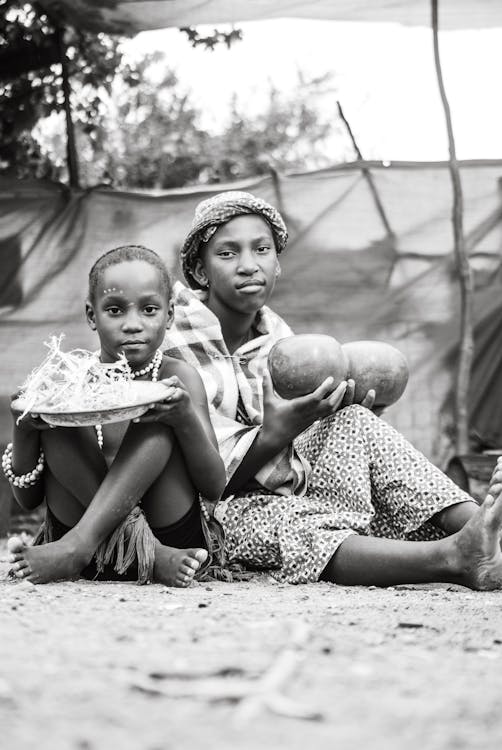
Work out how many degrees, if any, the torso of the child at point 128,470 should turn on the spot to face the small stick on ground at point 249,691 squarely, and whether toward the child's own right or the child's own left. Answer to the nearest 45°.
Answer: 0° — they already face it

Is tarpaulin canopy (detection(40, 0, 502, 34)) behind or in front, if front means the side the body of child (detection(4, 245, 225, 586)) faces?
behind

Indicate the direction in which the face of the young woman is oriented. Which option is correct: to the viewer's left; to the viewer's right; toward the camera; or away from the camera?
toward the camera

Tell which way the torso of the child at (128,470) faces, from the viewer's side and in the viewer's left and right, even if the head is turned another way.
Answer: facing the viewer

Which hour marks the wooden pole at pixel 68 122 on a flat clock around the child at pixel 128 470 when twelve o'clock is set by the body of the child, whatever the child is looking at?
The wooden pole is roughly at 6 o'clock from the child.

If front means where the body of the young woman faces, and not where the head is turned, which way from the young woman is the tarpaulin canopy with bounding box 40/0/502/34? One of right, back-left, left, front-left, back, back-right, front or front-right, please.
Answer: back-left

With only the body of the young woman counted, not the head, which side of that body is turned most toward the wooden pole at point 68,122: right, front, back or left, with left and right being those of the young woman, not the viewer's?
back

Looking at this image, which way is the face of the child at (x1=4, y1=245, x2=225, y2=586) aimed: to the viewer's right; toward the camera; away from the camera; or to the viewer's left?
toward the camera

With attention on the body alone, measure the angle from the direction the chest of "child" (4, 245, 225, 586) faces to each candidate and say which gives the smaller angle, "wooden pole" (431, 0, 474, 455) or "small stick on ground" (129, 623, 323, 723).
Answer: the small stick on ground

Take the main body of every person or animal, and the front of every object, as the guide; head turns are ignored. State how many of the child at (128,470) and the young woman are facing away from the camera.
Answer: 0

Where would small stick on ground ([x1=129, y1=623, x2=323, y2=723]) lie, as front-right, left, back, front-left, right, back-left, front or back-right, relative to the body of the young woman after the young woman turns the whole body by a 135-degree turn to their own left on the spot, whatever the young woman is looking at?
back

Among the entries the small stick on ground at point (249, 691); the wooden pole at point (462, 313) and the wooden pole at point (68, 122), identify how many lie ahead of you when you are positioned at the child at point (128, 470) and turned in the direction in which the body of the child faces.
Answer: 1

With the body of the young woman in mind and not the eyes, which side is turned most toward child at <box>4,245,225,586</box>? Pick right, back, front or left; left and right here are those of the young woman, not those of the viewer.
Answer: right
